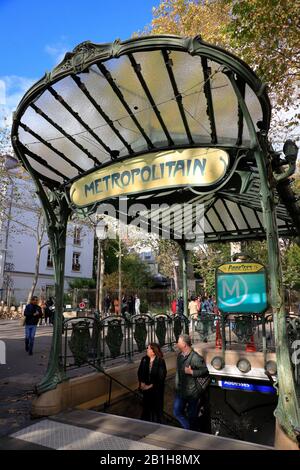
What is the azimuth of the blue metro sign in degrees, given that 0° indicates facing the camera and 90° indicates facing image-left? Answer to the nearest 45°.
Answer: approximately 0°

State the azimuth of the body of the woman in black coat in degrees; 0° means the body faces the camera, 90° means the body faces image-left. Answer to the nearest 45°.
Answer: approximately 45°

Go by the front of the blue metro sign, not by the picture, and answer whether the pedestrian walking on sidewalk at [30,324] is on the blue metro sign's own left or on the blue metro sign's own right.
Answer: on the blue metro sign's own right

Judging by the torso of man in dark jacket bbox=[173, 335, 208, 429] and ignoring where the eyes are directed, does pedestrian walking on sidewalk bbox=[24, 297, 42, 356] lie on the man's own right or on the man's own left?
on the man's own right

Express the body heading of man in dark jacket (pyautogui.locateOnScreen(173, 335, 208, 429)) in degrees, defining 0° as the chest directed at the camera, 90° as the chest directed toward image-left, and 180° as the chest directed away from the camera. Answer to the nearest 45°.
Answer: approximately 45°

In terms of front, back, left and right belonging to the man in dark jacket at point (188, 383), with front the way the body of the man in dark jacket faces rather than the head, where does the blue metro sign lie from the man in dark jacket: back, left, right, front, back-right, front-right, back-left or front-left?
back

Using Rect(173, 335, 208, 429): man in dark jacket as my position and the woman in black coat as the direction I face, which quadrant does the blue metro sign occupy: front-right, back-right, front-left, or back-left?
back-right

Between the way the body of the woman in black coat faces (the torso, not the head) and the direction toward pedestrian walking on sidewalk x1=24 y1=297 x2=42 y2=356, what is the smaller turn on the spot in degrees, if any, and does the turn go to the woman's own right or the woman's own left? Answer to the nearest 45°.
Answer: approximately 90° to the woman's own right

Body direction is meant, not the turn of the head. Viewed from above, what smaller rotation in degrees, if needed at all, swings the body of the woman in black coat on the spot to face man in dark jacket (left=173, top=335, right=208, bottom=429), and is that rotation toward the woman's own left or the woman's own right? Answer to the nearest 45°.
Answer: approximately 90° to the woman's own left
